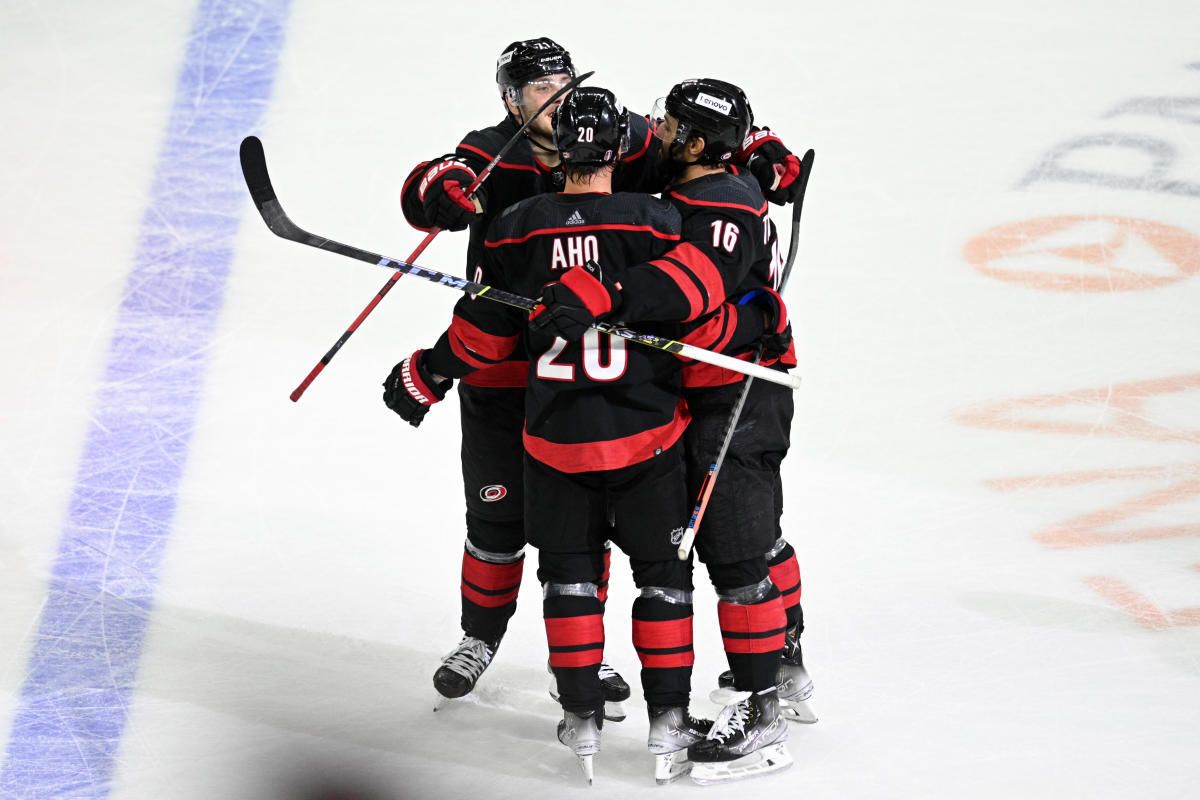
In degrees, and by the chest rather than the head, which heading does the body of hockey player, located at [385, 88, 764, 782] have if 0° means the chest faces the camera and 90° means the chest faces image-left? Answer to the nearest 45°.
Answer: approximately 180°

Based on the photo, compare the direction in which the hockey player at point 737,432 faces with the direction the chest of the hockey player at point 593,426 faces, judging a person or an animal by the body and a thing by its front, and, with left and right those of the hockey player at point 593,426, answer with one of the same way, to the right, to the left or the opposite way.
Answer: to the left

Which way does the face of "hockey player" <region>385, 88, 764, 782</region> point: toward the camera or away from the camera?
away from the camera

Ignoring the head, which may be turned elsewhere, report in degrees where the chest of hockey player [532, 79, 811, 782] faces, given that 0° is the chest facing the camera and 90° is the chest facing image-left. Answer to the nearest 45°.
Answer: approximately 90°
